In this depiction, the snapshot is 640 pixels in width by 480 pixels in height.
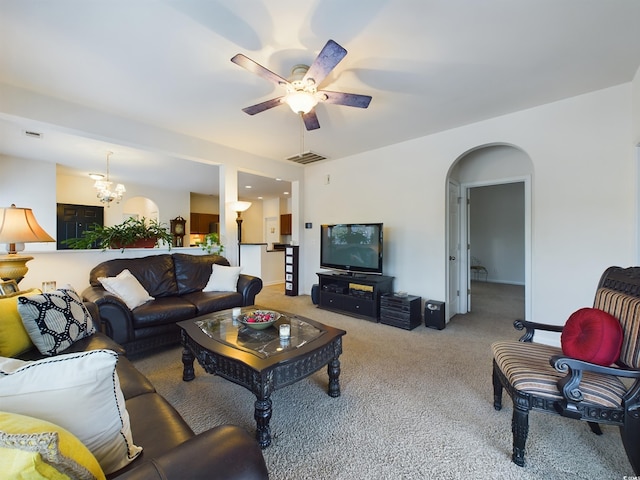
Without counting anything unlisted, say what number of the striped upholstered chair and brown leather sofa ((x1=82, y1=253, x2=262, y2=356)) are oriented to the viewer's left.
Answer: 1

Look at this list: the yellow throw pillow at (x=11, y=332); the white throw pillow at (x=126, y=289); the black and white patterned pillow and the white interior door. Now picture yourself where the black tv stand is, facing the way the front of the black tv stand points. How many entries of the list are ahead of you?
3

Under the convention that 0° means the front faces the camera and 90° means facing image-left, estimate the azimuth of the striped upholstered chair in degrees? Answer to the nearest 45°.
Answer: approximately 90°

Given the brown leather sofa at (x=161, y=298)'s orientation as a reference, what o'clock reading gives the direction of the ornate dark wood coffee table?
The ornate dark wood coffee table is roughly at 1 o'clock from the brown leather sofa.

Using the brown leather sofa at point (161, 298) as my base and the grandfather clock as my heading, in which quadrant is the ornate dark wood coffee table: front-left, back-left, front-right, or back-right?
back-right

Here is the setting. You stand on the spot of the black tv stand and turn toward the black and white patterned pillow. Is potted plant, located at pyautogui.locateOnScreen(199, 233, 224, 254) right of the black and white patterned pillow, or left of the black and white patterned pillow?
right

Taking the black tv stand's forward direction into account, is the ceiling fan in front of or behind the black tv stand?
in front

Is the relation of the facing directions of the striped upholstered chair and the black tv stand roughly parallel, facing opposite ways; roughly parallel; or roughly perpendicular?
roughly perpendicular

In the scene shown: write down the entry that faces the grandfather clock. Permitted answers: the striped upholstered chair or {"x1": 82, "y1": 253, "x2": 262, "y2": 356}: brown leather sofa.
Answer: the striped upholstered chair

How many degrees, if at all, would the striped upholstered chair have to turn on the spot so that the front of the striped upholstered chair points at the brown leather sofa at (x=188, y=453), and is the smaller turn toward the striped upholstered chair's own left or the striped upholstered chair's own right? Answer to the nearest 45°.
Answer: approximately 45° to the striped upholstered chair's own left
